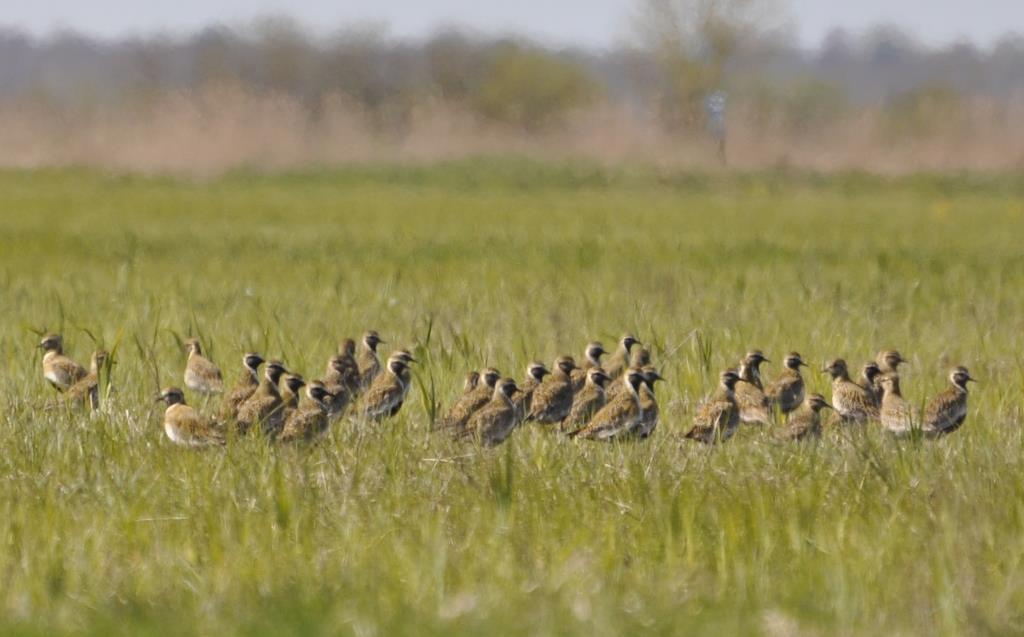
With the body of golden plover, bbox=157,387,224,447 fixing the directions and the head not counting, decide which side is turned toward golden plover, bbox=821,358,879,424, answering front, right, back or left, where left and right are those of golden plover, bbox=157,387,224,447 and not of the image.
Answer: back

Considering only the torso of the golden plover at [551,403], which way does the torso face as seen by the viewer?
to the viewer's right

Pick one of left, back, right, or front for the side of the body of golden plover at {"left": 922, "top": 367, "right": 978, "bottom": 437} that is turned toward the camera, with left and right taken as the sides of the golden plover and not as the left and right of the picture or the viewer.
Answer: right

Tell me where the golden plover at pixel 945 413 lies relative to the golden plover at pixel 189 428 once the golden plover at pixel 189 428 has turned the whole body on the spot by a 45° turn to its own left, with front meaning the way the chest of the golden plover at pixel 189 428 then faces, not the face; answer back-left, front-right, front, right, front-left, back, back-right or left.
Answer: back-left

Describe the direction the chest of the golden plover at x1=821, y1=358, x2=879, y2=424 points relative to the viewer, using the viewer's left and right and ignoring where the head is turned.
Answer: facing to the left of the viewer

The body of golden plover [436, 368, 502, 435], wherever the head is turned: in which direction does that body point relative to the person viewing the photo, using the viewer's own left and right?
facing to the right of the viewer

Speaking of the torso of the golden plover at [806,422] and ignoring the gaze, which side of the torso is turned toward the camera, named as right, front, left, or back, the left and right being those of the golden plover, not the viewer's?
right

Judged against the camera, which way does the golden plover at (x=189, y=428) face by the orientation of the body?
to the viewer's left

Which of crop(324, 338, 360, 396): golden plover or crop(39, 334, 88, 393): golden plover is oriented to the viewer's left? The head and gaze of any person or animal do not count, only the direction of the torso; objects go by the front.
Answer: crop(39, 334, 88, 393): golden plover

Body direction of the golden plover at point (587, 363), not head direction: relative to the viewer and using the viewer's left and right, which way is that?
facing to the right of the viewer

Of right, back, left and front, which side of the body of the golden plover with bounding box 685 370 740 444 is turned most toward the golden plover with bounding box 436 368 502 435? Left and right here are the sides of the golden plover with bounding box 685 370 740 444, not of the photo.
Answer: back

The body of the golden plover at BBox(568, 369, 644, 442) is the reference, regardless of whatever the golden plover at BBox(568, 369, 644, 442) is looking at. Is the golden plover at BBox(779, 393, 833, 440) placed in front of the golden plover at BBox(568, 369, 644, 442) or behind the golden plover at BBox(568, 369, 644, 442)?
in front

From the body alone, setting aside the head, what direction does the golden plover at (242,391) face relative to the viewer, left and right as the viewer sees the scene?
facing to the right of the viewer
